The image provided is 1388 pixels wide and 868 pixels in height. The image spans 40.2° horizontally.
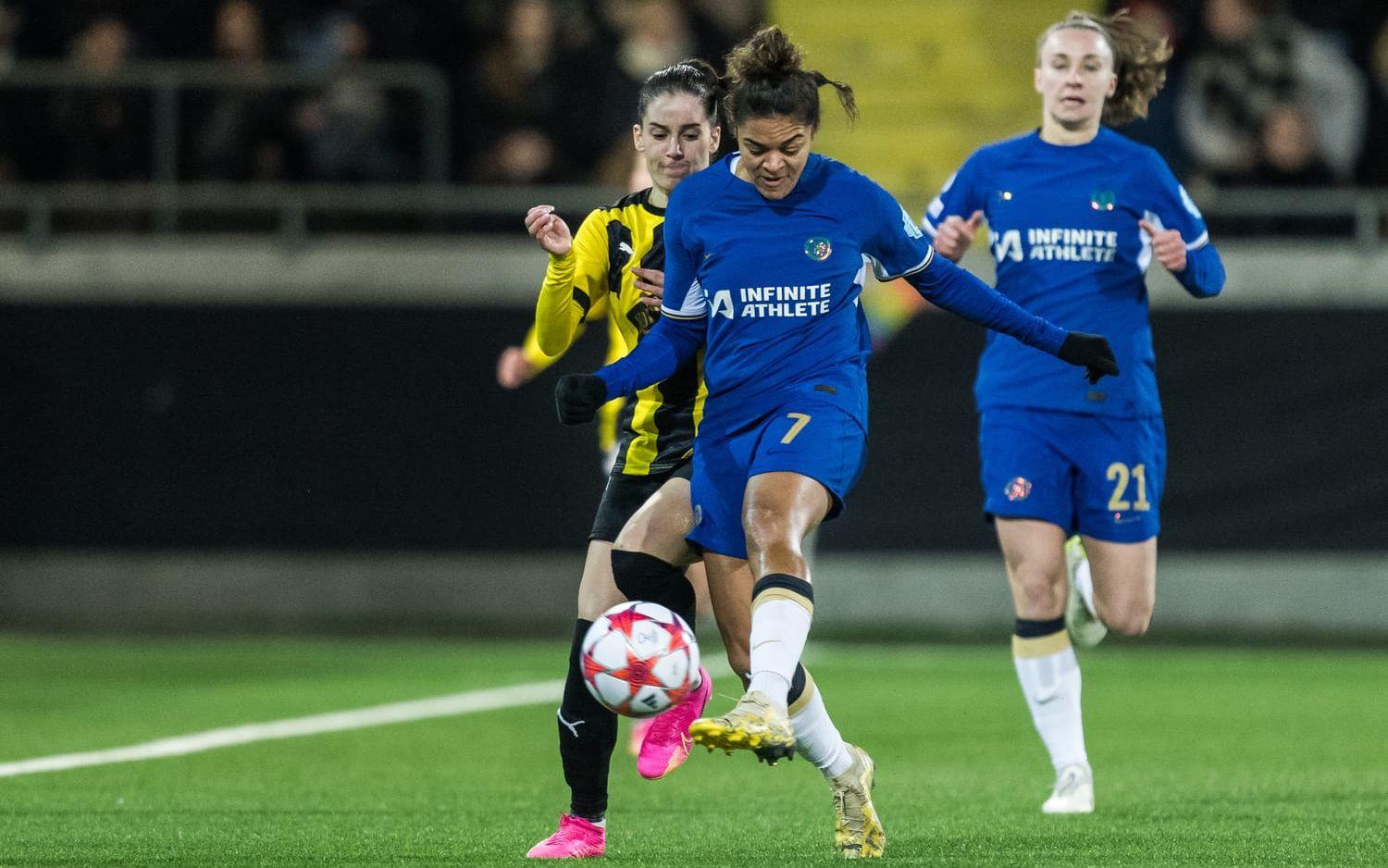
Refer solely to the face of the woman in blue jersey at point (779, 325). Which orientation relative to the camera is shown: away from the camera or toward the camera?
toward the camera

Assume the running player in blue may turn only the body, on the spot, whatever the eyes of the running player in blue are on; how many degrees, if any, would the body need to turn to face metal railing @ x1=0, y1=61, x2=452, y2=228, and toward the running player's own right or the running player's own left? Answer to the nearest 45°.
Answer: approximately 135° to the running player's own right

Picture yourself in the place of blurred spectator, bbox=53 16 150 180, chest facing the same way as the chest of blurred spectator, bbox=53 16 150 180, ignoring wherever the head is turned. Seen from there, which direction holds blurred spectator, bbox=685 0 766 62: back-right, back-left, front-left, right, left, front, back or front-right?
left

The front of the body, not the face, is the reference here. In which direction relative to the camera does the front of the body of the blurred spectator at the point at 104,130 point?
toward the camera

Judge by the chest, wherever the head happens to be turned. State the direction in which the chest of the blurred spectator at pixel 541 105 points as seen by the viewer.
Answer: toward the camera

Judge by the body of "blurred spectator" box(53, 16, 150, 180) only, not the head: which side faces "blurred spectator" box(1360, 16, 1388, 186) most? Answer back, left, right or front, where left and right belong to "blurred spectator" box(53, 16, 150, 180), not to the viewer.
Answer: left

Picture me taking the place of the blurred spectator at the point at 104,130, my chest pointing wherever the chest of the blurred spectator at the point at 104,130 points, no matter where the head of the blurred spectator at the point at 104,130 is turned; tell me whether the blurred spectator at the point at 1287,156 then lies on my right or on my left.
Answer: on my left

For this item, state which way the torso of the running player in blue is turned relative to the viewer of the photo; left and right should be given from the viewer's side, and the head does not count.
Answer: facing the viewer

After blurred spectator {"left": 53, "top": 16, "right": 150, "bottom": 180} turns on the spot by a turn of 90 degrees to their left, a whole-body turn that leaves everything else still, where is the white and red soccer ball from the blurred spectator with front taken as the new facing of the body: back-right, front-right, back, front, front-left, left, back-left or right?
right

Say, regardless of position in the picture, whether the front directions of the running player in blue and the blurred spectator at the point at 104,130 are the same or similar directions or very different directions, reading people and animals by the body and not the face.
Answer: same or similar directions

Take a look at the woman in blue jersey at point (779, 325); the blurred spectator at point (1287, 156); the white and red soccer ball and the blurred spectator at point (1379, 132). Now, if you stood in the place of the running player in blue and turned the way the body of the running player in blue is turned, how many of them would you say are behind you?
2

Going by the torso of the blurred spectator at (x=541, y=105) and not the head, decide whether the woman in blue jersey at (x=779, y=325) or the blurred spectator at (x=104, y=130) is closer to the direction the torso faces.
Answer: the woman in blue jersey

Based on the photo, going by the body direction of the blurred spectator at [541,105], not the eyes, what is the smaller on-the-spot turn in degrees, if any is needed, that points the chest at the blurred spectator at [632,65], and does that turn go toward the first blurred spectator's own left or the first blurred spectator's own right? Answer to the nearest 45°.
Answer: approximately 90° to the first blurred spectator's own left

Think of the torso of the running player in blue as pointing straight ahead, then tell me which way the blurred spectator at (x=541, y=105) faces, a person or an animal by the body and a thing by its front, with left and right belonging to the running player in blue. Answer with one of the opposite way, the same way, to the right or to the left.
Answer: the same way

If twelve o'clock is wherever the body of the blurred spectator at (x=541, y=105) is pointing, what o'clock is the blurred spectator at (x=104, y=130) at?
the blurred spectator at (x=104, y=130) is roughly at 3 o'clock from the blurred spectator at (x=541, y=105).

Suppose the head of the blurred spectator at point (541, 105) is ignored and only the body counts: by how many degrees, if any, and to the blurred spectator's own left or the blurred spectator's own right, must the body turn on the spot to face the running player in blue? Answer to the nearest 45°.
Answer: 0° — they already face them

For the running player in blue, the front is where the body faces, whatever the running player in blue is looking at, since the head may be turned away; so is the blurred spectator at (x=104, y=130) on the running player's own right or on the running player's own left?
on the running player's own right
